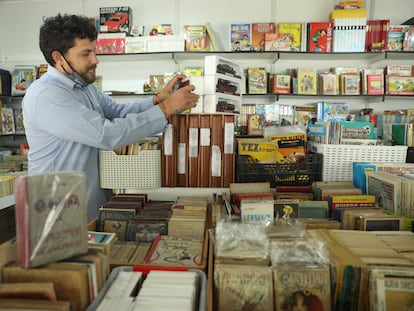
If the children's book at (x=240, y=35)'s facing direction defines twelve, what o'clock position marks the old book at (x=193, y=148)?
The old book is roughly at 12 o'clock from the children's book.

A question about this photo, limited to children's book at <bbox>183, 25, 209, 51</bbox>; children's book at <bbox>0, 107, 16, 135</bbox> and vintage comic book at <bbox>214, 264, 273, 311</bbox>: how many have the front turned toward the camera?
3

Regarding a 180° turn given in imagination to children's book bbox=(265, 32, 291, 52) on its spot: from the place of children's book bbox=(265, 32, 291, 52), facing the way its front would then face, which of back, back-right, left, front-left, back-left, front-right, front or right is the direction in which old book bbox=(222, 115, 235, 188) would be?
back

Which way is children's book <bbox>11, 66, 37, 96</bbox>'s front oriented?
toward the camera

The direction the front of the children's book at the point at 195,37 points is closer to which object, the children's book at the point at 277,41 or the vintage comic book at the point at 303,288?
the vintage comic book

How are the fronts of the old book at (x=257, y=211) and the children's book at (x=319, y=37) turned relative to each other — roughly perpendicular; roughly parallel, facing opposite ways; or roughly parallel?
roughly parallel

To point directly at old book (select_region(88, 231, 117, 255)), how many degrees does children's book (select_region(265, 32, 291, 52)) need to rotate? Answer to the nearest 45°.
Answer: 0° — it already faces it

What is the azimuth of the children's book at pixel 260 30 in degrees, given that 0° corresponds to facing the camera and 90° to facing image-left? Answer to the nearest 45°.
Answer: approximately 0°

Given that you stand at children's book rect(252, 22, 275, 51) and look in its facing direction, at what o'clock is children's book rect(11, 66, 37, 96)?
children's book rect(11, 66, 37, 96) is roughly at 3 o'clock from children's book rect(252, 22, 275, 51).

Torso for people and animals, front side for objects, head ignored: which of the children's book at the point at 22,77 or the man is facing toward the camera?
the children's book

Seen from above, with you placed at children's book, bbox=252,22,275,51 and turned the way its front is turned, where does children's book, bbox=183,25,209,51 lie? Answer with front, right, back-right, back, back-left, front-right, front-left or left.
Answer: right

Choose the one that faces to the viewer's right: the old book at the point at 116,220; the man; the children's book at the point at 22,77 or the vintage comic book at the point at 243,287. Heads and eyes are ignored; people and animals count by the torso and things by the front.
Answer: the man

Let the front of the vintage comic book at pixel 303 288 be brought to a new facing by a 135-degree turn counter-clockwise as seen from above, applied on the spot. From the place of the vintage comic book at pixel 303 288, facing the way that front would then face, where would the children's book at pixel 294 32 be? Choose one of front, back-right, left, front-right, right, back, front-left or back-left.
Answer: front-left

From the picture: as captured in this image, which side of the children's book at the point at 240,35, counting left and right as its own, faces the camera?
front

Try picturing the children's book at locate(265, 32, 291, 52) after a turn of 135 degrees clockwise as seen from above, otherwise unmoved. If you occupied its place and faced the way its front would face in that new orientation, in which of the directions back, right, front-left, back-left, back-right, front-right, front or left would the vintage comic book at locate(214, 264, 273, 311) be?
back-left

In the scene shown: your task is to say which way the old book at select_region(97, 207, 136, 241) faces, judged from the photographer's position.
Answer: facing the viewer

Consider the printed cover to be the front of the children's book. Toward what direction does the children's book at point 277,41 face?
toward the camera
